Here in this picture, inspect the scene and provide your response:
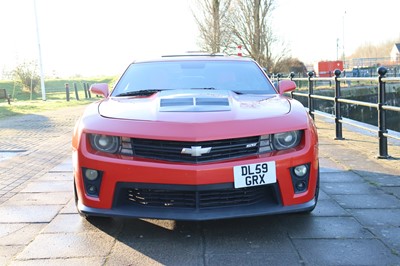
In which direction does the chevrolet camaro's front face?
toward the camera

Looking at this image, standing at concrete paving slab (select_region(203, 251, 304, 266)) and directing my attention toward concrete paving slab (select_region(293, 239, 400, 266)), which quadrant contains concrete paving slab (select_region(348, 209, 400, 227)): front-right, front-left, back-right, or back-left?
front-left

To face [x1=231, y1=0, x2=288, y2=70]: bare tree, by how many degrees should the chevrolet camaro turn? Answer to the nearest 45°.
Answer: approximately 180°

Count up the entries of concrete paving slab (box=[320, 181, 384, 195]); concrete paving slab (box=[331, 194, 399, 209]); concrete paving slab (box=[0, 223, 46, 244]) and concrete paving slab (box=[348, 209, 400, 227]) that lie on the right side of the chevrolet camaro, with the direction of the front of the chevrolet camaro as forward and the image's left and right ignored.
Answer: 1

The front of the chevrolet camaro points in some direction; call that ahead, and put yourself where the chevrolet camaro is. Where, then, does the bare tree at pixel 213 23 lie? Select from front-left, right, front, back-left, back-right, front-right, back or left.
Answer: back

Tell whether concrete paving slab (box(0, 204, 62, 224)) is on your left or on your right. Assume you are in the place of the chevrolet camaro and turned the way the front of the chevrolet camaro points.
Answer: on your right

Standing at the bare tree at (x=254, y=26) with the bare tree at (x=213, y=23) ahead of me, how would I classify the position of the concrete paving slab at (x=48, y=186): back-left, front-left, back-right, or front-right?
front-left
